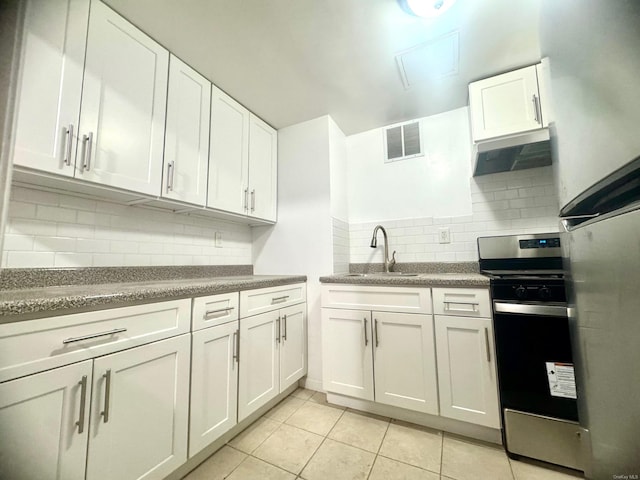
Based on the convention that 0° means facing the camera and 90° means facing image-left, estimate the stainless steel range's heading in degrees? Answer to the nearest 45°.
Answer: approximately 0°

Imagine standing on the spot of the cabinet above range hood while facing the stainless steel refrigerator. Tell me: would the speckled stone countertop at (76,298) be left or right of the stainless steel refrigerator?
right

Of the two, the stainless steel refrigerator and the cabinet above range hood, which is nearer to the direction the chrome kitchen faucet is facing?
the stainless steel refrigerator

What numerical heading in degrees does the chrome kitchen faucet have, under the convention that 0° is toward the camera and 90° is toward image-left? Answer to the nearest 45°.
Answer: approximately 45°

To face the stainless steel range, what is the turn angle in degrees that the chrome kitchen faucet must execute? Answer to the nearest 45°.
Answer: approximately 90° to its left

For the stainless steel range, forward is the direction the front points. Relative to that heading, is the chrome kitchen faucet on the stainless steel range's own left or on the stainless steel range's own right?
on the stainless steel range's own right

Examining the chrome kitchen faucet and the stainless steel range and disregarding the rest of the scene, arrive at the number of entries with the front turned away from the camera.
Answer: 0

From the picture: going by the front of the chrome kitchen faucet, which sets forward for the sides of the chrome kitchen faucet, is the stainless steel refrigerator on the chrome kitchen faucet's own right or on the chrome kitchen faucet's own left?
on the chrome kitchen faucet's own left
